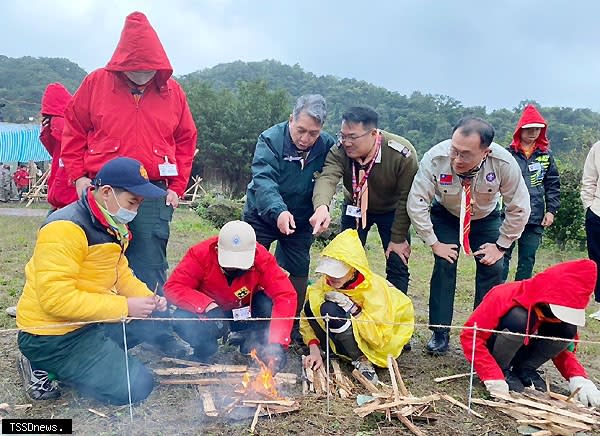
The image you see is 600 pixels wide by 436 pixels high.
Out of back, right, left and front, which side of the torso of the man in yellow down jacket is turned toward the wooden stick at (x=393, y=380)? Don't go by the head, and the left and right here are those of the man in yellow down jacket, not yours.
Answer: front

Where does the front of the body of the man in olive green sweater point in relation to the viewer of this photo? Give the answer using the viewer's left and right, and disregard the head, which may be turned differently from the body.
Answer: facing the viewer and to the left of the viewer

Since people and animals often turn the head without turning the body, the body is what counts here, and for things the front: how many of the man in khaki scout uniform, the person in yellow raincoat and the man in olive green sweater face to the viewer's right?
0

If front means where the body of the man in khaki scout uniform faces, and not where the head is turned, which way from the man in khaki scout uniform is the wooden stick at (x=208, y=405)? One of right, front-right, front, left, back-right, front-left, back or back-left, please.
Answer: front-right

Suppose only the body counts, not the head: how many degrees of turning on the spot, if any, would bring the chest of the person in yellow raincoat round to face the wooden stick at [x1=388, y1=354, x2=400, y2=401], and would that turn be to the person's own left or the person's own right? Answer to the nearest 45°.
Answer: approximately 90° to the person's own left

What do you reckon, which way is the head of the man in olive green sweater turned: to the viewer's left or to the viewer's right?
to the viewer's left

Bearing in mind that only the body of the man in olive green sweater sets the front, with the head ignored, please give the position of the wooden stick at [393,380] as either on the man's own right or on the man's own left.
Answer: on the man's own left

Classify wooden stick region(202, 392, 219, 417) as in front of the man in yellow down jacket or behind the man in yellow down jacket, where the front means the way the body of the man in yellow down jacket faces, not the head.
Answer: in front

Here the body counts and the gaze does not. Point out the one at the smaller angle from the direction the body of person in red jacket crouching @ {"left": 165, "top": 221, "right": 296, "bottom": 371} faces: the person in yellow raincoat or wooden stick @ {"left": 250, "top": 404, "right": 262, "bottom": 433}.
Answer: the wooden stick

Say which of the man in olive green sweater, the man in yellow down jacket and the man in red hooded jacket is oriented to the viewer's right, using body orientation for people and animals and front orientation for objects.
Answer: the man in yellow down jacket

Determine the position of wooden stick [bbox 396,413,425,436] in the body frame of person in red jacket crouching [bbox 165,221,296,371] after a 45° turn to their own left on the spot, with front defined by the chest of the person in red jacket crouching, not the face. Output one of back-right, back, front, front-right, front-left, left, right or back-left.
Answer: front

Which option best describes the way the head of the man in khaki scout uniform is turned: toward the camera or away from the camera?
toward the camera

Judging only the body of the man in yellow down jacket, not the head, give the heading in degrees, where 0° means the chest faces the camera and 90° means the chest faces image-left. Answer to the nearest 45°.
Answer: approximately 270°

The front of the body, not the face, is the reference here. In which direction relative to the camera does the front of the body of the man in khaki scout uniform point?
toward the camera

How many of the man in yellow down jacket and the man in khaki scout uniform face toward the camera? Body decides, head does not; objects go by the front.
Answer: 1
